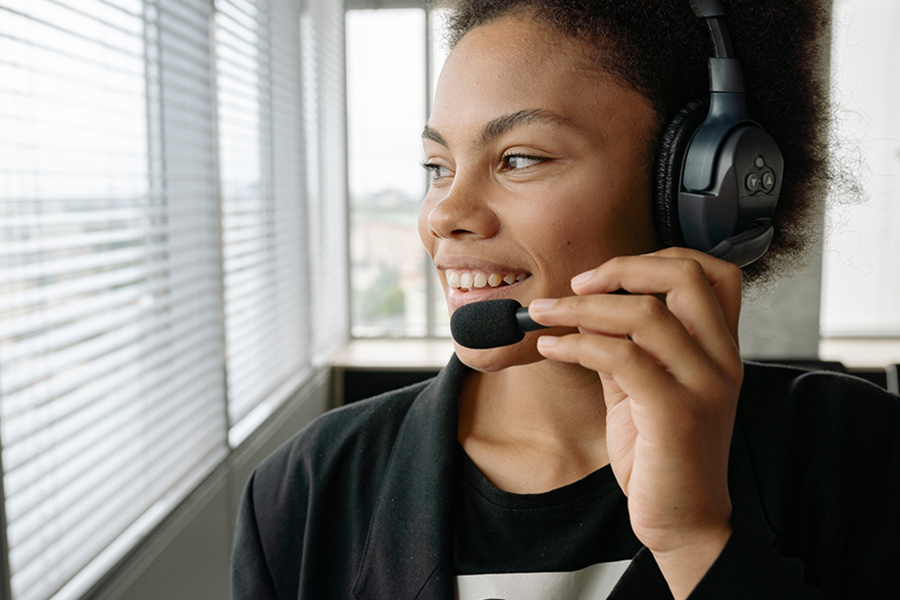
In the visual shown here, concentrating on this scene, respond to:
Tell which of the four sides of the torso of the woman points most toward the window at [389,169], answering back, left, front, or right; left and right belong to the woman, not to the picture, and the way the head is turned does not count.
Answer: back

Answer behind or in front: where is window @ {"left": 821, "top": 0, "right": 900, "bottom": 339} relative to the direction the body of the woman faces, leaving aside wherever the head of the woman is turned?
behind

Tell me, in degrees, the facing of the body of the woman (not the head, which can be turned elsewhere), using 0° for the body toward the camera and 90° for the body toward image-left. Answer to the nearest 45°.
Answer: approximately 0°

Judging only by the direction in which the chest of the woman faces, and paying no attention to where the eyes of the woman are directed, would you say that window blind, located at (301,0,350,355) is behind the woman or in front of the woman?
behind

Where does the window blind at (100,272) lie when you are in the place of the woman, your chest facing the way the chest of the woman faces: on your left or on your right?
on your right

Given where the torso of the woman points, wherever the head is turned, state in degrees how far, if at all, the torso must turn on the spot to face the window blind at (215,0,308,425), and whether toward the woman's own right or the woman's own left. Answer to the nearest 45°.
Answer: approximately 135° to the woman's own right
